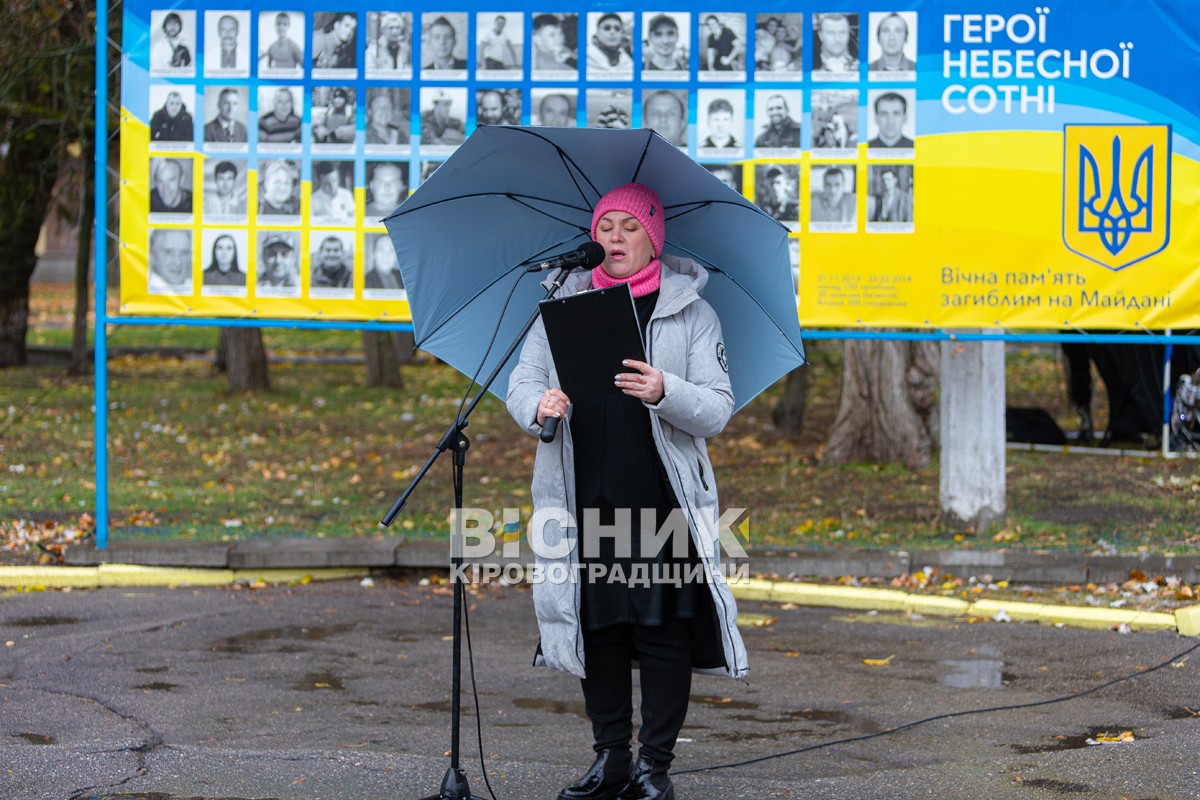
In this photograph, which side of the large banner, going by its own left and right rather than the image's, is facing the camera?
front

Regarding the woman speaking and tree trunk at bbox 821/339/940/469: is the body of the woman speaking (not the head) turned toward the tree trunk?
no

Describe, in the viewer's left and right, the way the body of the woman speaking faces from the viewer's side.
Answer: facing the viewer and to the left of the viewer

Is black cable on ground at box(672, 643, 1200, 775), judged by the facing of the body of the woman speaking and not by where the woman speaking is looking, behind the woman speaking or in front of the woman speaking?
behind

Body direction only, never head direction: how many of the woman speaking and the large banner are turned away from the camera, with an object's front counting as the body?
0

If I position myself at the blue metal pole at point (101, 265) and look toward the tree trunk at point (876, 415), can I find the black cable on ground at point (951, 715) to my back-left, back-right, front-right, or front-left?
front-right

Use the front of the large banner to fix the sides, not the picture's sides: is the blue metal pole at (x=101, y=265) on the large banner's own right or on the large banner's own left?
on the large banner's own right

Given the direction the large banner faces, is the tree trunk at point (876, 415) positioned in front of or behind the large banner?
behind

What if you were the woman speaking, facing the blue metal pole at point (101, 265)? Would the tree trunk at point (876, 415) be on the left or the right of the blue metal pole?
right

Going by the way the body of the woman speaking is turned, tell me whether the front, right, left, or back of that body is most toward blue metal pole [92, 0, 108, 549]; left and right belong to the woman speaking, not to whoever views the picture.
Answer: right

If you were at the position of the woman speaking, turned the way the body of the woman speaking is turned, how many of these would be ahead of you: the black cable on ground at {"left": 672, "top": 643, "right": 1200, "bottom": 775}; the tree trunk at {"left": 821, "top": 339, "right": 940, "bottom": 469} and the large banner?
0

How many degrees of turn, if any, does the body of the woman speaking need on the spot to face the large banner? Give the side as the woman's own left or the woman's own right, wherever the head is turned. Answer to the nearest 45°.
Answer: approximately 135° to the woman's own right
